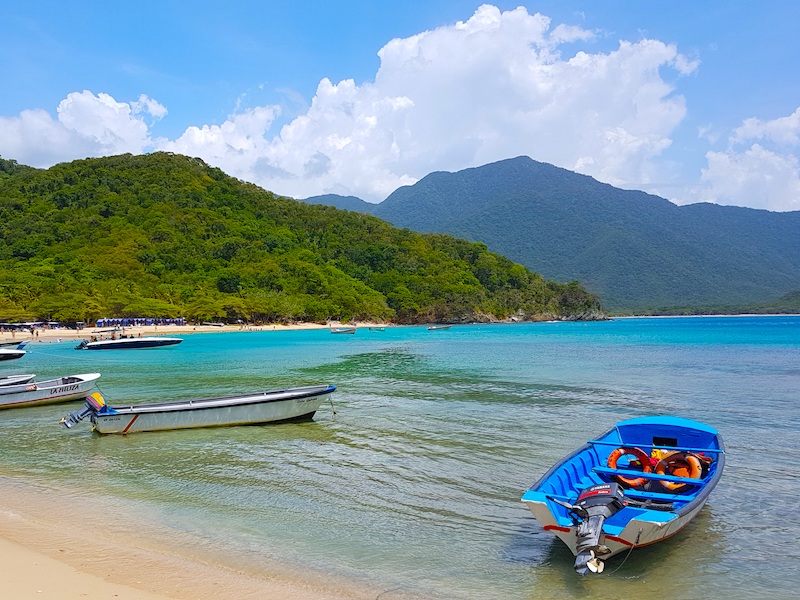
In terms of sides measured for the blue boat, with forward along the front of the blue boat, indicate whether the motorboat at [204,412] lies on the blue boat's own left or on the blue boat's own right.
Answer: on the blue boat's own left

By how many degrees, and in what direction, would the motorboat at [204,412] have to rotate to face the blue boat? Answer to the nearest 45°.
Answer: approximately 45° to its right

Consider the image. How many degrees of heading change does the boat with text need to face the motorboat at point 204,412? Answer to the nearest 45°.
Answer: approximately 45° to its right

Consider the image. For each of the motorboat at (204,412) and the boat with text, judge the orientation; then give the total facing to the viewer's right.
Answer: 2

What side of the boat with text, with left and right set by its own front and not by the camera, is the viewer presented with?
right

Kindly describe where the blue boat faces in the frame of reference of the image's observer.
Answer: facing away from the viewer and to the right of the viewer

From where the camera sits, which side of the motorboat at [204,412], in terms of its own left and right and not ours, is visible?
right

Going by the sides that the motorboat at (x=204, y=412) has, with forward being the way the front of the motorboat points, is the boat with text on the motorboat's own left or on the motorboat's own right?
on the motorboat's own left
